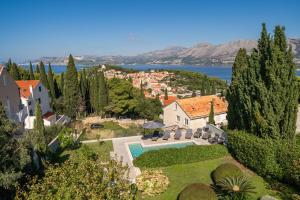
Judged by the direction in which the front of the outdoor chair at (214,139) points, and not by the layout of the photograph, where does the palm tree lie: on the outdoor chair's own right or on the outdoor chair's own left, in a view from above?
on the outdoor chair's own left

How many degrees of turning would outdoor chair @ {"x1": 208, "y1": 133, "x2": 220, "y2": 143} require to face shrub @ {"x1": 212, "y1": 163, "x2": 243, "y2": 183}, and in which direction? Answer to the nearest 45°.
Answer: approximately 45° to its left

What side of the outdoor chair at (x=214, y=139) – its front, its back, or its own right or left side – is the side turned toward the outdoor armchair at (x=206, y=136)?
right

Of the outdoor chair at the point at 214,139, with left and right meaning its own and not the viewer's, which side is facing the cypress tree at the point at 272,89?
left

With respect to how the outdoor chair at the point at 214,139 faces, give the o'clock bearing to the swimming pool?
The swimming pool is roughly at 1 o'clock from the outdoor chair.

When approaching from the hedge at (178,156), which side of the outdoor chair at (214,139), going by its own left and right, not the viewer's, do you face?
front

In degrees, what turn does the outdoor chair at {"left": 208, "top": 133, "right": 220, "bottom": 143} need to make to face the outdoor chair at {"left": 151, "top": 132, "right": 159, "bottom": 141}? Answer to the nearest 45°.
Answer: approximately 45° to its right

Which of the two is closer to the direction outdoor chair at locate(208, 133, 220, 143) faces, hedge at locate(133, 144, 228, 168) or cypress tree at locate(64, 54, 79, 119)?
the hedge

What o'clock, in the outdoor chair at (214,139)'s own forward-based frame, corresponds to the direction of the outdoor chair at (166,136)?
the outdoor chair at (166,136) is roughly at 2 o'clock from the outdoor chair at (214,139).

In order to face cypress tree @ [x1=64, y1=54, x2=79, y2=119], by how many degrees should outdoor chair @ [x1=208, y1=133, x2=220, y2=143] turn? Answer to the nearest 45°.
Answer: approximately 90° to its right

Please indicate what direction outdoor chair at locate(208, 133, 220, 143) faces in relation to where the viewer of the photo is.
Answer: facing the viewer and to the left of the viewer
